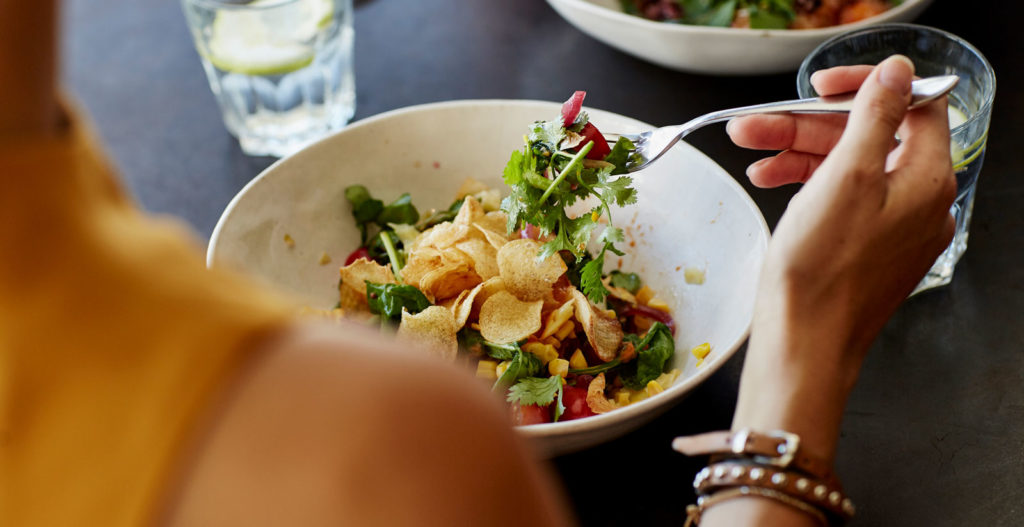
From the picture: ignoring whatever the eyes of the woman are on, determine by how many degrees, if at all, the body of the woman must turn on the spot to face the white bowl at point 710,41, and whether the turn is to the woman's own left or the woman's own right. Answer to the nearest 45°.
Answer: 0° — they already face it

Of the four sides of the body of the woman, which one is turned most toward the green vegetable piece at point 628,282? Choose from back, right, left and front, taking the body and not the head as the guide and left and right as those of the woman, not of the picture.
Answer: front

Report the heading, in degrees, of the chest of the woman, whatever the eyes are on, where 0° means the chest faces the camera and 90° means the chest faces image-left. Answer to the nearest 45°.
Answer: approximately 180°

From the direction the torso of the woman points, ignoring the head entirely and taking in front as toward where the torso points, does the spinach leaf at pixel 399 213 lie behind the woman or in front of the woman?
in front

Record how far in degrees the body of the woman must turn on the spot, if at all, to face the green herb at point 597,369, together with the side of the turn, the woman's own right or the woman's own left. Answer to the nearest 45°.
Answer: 0° — they already face it

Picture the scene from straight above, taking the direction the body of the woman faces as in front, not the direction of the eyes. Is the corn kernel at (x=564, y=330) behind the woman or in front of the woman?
in front

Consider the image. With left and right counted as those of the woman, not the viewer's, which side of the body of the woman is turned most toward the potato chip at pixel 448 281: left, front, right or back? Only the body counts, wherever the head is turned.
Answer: front

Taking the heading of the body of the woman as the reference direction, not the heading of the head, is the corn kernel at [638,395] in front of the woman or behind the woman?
in front
